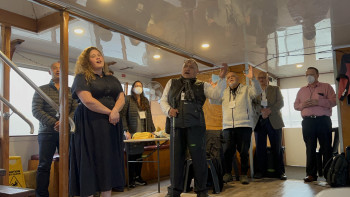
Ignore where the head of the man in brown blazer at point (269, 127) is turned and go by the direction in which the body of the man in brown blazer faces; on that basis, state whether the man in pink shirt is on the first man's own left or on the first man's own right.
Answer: on the first man's own left

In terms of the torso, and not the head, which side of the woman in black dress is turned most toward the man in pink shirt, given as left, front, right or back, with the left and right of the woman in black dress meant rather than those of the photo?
left

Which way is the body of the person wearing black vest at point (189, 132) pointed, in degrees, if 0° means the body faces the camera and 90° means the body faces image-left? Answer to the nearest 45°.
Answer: approximately 0°

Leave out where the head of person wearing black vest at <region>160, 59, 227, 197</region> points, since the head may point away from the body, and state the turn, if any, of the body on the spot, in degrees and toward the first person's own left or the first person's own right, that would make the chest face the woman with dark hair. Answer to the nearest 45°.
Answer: approximately 135° to the first person's own right
